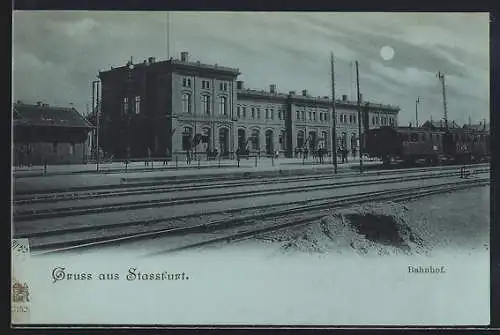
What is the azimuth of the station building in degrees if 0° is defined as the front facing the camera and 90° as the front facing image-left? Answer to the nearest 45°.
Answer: approximately 315°
